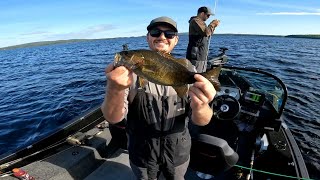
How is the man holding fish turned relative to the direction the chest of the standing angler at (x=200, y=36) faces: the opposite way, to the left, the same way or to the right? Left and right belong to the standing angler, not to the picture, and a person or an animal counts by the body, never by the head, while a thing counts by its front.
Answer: to the right

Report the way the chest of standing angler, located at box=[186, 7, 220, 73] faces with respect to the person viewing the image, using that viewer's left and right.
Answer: facing to the right of the viewer

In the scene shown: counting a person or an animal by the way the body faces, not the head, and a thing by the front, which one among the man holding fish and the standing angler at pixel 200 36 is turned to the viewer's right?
the standing angler

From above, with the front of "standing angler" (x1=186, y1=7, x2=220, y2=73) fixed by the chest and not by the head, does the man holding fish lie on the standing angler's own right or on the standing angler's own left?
on the standing angler's own right

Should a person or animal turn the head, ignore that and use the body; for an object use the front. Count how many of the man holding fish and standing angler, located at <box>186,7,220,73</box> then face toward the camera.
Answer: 1

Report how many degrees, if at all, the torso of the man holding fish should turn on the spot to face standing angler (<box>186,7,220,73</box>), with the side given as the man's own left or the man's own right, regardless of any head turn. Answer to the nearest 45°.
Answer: approximately 180°
